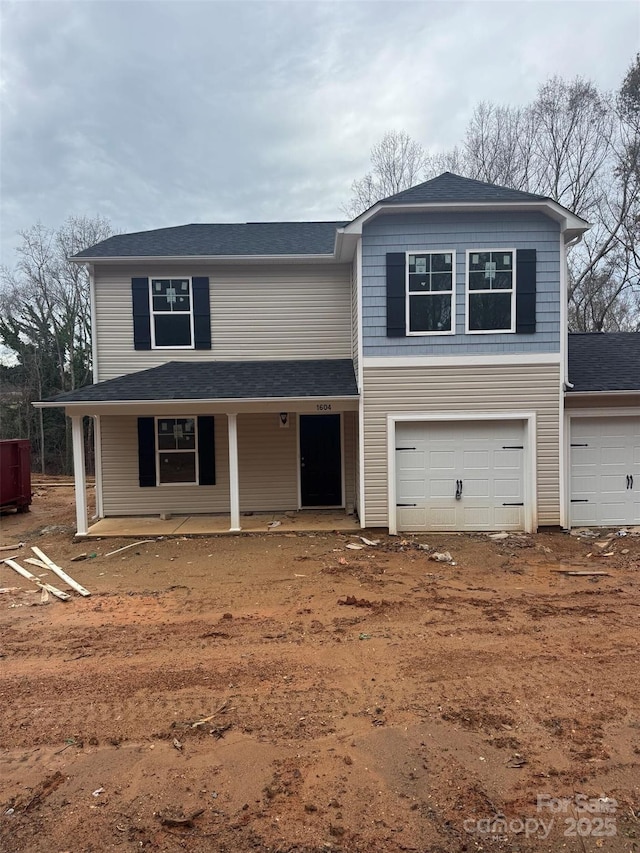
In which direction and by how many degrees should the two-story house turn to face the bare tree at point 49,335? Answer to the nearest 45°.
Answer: approximately 135° to its right

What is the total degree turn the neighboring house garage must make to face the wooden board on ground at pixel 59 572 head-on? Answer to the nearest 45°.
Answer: approximately 45° to its right

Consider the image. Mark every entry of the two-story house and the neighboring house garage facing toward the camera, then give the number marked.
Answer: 2

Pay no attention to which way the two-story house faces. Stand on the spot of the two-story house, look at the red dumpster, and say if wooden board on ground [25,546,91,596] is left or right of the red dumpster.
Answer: left

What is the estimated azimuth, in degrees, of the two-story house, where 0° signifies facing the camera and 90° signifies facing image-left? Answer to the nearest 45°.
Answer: approximately 0°

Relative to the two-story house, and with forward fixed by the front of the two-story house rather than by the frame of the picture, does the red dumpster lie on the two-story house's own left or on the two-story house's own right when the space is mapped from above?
on the two-story house's own right
